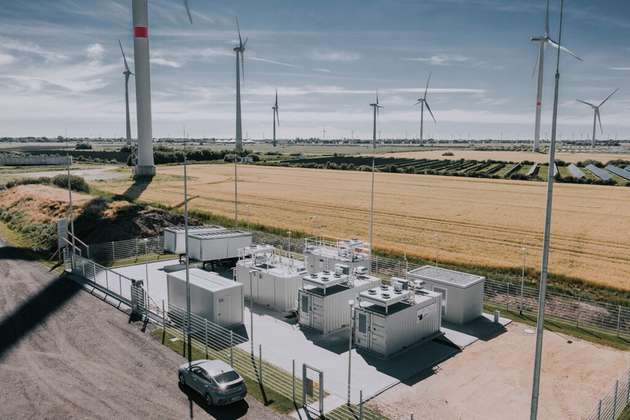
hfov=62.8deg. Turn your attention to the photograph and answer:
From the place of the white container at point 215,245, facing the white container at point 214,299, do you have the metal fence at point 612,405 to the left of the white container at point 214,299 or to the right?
left

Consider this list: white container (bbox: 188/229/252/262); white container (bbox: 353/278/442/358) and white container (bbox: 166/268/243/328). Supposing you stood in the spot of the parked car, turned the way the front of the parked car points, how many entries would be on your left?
0

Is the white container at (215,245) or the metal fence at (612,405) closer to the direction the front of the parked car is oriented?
the white container

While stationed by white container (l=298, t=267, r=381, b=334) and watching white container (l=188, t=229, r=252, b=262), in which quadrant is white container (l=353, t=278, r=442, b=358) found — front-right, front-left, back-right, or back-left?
back-right

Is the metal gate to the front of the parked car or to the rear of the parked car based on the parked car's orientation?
to the rear

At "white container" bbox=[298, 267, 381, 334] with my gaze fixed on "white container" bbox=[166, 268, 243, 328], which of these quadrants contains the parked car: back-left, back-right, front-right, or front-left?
front-left

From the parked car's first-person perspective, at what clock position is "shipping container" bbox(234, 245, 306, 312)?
The shipping container is roughly at 2 o'clock from the parked car.

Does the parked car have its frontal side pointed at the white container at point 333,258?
no

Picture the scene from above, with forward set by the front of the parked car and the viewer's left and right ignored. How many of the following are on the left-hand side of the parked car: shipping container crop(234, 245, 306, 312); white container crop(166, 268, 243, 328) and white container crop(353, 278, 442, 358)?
0

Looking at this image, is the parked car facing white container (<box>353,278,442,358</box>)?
no

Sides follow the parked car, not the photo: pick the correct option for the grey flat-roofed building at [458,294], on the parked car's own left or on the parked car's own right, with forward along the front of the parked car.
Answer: on the parked car's own right

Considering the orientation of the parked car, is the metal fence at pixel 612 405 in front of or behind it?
behind

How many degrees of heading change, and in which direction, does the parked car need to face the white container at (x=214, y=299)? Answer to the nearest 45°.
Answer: approximately 45° to its right

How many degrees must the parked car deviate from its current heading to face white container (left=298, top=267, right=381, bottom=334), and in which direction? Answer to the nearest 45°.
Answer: approximately 90° to its right
